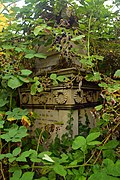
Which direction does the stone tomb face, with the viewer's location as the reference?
facing the viewer and to the left of the viewer
